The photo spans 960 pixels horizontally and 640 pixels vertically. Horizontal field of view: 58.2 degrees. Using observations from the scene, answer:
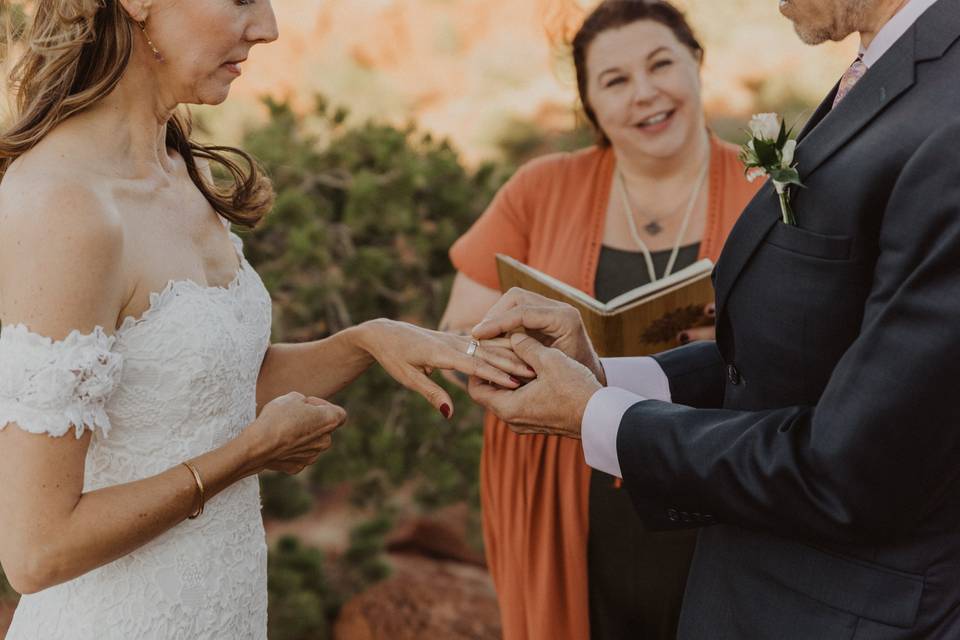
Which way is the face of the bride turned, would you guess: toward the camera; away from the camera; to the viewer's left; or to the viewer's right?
to the viewer's right

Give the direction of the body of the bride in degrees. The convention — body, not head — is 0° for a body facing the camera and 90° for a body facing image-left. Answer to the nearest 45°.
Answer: approximately 315°

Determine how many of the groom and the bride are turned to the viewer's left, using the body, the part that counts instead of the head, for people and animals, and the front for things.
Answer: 1

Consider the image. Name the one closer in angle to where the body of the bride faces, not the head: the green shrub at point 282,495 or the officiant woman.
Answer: the officiant woman

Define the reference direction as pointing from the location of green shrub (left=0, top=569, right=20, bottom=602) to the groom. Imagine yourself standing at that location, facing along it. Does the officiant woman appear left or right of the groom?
left

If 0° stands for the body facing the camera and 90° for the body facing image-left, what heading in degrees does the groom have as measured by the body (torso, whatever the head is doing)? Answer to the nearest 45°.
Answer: approximately 90°

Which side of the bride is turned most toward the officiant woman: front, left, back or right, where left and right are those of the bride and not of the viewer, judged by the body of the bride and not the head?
left

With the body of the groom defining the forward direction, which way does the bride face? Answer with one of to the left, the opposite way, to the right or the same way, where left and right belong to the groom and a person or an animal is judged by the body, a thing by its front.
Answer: the opposite way

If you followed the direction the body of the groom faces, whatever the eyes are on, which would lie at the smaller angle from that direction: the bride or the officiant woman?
the bride
